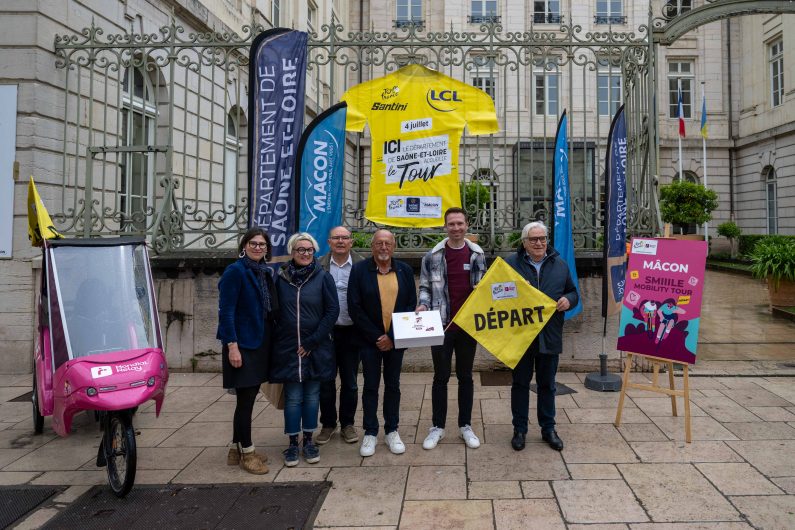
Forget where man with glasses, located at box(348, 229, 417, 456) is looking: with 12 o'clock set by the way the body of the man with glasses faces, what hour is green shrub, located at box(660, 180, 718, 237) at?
The green shrub is roughly at 7 o'clock from the man with glasses.

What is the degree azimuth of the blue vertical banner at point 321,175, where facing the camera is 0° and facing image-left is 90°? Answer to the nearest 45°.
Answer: approximately 0°

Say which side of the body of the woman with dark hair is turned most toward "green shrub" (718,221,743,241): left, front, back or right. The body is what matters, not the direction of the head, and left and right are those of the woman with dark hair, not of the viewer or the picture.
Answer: left

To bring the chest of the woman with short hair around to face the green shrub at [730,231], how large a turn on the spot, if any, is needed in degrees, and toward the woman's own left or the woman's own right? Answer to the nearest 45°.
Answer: approximately 135° to the woman's own left
